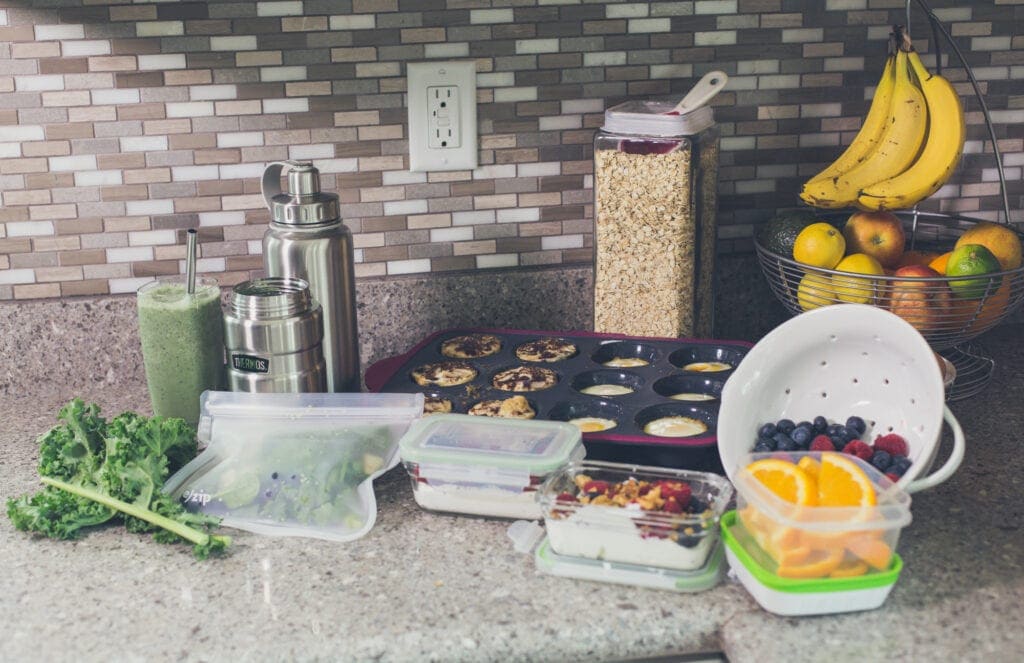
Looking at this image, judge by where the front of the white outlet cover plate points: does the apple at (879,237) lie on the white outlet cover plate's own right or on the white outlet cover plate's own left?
on the white outlet cover plate's own left

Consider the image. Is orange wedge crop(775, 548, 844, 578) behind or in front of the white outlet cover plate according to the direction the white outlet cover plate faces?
in front

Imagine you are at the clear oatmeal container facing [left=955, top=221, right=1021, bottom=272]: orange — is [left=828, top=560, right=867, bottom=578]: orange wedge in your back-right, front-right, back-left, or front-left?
front-right

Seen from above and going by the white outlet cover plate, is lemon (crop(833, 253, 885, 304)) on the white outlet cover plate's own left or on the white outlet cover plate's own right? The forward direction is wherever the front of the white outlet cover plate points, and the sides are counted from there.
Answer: on the white outlet cover plate's own left

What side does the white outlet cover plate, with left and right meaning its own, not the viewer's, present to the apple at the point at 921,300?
left

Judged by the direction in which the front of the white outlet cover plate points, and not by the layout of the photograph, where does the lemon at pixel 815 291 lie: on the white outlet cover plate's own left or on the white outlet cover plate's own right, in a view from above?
on the white outlet cover plate's own left

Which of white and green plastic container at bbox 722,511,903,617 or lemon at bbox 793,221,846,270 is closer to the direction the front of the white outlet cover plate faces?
the white and green plastic container

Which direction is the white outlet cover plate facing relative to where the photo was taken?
toward the camera

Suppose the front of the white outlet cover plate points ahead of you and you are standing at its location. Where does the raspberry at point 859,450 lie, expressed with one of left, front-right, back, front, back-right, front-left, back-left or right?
front-left

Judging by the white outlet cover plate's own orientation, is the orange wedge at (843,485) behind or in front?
in front

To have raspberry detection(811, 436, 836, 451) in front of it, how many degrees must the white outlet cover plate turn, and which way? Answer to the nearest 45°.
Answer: approximately 45° to its left

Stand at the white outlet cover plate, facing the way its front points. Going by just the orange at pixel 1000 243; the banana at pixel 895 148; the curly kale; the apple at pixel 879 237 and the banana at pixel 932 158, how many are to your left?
4

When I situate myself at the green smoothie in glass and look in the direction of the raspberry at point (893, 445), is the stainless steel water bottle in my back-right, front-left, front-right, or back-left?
front-left

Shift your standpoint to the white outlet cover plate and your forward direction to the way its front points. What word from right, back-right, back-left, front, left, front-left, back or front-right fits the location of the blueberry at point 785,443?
front-left

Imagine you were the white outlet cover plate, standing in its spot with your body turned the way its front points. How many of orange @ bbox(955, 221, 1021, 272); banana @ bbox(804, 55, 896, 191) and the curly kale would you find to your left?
2

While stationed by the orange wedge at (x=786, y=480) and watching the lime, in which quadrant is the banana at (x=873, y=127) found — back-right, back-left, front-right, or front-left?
front-left

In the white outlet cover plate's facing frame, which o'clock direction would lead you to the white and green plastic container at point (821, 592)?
The white and green plastic container is roughly at 11 o'clock from the white outlet cover plate.

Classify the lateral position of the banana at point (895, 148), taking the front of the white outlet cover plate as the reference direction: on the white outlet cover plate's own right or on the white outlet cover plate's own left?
on the white outlet cover plate's own left
